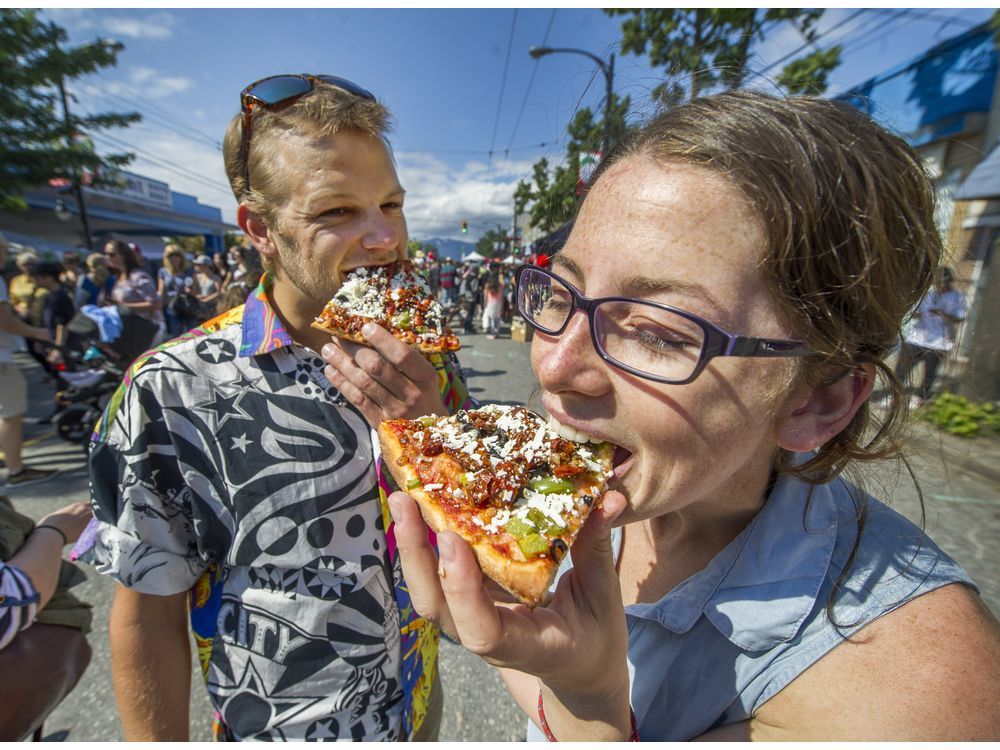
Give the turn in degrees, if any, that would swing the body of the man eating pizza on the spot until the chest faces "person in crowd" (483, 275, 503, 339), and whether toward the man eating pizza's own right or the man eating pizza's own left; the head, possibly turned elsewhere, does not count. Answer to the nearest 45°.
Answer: approximately 90° to the man eating pizza's own left

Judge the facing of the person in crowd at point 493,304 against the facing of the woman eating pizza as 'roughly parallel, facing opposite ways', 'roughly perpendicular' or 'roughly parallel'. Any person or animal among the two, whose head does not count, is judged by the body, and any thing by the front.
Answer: roughly perpendicular

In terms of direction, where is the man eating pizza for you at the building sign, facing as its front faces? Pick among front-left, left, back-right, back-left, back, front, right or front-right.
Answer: front-right

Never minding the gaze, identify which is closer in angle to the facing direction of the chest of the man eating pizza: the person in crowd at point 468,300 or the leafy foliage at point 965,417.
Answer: the leafy foliage

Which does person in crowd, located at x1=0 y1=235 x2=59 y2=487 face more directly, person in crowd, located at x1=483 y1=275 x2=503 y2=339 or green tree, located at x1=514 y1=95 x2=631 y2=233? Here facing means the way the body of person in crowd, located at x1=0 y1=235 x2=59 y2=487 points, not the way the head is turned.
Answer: the person in crowd

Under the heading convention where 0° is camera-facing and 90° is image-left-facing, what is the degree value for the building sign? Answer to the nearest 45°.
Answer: approximately 315°

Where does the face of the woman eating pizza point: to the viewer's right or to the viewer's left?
to the viewer's left

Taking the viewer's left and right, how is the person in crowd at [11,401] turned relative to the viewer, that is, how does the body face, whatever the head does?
facing to the right of the viewer

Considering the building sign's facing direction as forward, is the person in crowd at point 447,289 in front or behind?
in front
